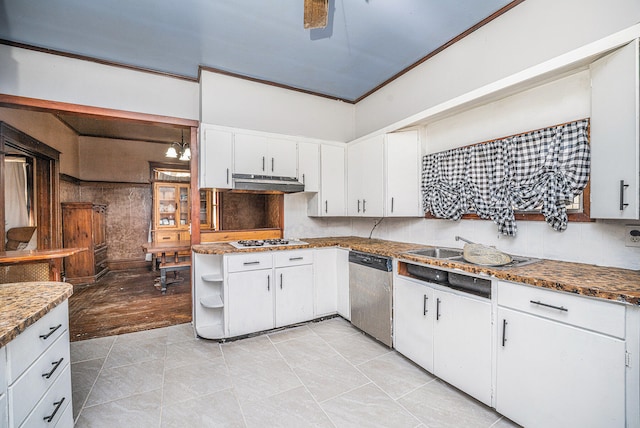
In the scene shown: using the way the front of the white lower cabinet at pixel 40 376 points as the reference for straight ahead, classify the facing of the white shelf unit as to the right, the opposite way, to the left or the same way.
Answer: the opposite way

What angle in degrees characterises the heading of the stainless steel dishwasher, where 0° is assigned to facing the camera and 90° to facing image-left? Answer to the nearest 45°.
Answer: approximately 45°

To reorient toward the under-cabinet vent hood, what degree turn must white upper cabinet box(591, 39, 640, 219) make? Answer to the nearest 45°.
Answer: approximately 45° to its right

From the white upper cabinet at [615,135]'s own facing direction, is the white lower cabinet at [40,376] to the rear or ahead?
ahead

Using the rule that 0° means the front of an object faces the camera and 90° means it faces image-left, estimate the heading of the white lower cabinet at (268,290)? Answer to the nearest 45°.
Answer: approximately 315°

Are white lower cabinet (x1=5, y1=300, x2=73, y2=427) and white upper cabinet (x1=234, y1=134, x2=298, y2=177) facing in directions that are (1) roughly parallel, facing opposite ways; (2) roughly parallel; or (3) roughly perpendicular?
roughly perpendicular

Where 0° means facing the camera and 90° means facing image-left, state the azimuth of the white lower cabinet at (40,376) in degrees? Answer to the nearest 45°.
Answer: approximately 270°

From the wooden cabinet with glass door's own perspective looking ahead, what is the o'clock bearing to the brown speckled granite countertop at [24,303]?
The brown speckled granite countertop is roughly at 12 o'clock from the wooden cabinet with glass door.

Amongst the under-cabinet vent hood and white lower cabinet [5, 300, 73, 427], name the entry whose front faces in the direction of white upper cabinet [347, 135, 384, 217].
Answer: the white lower cabinet

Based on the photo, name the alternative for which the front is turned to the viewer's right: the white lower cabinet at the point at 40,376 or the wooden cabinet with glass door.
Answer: the white lower cabinet
